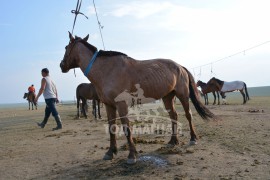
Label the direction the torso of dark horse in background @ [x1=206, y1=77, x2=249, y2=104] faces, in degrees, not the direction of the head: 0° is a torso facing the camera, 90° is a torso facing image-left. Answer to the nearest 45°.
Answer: approximately 90°

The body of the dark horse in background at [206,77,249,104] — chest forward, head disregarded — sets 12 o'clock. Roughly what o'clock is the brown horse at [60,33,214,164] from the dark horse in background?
The brown horse is roughly at 9 o'clock from the dark horse in background.

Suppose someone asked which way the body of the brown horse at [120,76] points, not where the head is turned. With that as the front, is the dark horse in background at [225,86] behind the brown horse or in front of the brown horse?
behind
